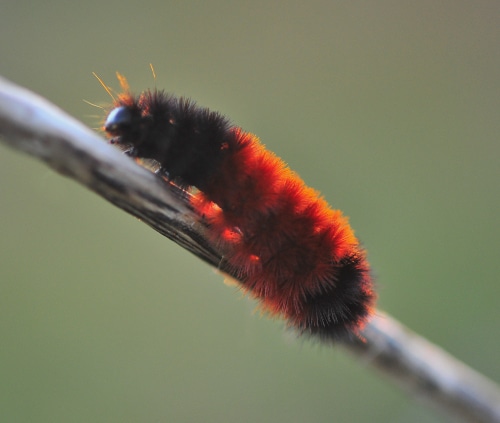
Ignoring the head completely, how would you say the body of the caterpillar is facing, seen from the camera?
to the viewer's left
